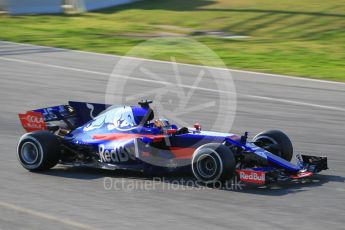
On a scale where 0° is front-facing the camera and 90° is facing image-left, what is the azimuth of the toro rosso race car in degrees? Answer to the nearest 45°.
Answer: approximately 315°
